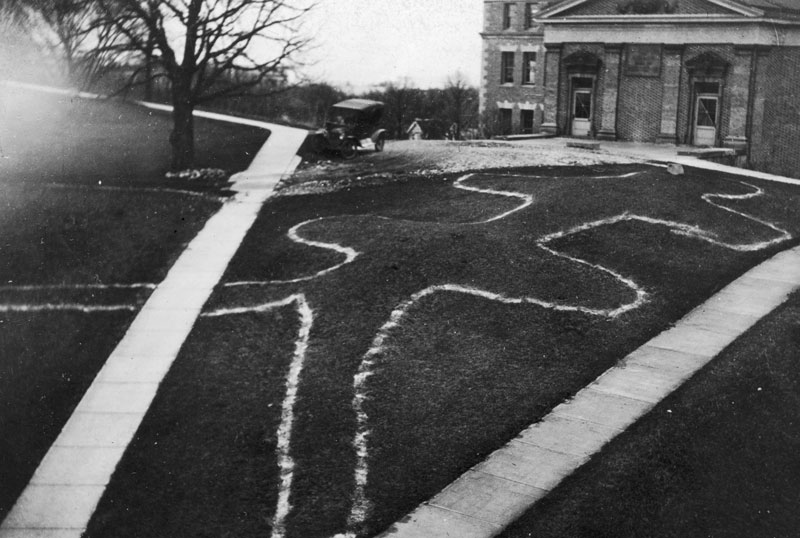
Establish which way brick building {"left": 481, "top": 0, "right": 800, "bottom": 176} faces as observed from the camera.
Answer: facing the viewer

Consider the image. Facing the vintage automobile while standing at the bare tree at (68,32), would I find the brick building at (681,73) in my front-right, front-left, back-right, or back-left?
front-right

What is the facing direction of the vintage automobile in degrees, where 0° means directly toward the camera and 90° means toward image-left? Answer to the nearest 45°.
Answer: approximately 45°

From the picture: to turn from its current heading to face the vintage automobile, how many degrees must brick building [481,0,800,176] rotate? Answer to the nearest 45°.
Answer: approximately 45° to its right

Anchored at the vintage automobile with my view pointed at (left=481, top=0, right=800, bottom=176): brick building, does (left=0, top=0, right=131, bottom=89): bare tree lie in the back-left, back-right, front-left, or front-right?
back-left

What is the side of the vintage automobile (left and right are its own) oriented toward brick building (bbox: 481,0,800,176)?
back

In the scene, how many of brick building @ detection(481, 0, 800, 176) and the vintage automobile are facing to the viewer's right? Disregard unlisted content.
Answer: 0

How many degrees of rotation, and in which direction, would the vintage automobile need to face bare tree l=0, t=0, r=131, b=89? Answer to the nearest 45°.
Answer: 0° — it already faces it

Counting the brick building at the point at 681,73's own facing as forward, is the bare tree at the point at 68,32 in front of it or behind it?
in front
